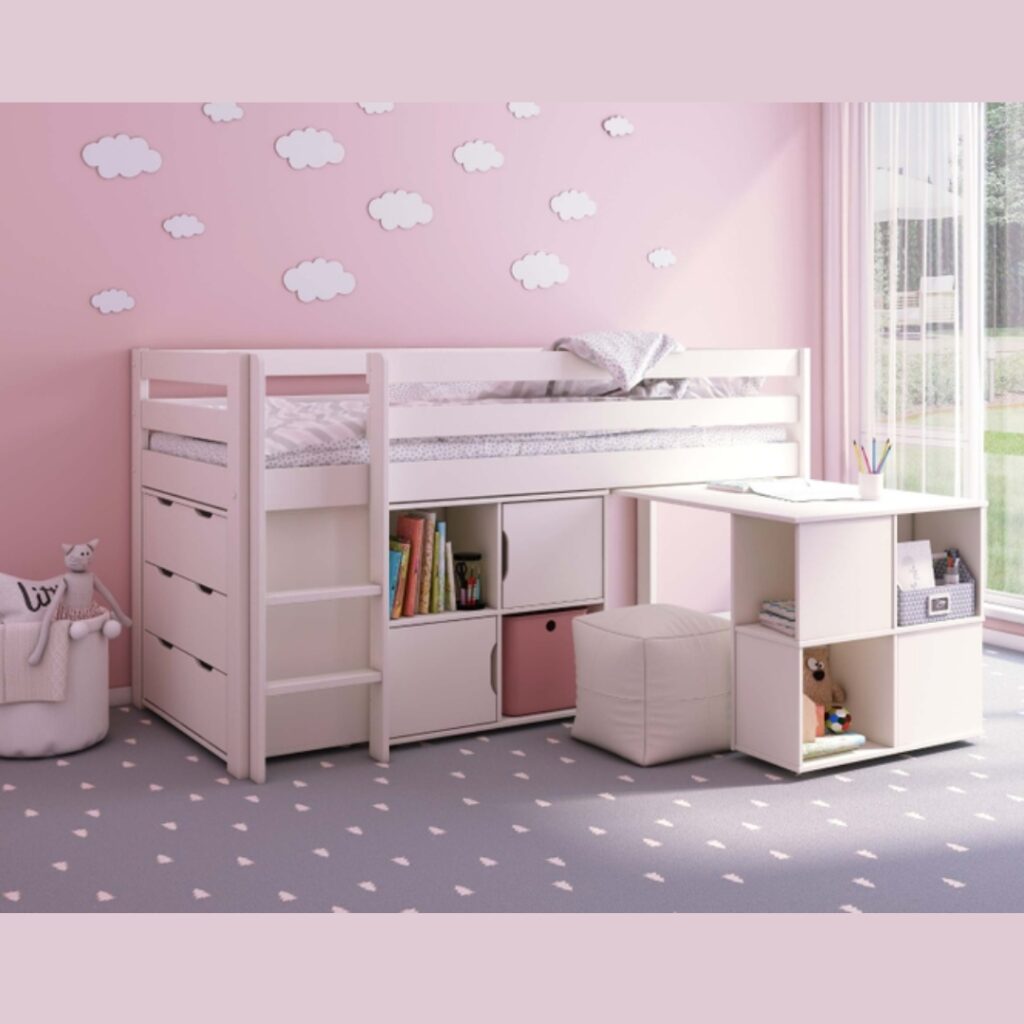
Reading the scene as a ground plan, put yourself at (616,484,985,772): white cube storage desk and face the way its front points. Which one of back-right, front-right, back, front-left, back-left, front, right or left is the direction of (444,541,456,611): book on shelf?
back-right

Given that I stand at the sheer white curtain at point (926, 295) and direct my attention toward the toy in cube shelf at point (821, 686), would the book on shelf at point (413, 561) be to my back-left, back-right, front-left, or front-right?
front-right

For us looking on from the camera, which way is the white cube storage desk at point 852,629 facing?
facing the viewer and to the right of the viewer

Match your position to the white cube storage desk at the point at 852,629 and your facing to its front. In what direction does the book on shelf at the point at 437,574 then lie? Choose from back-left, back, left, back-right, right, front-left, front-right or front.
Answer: back-right

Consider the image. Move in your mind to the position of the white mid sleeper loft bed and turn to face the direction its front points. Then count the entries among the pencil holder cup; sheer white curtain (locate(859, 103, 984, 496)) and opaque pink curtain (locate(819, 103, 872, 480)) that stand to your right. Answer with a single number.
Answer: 0

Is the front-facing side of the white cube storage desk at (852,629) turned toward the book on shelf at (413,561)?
no

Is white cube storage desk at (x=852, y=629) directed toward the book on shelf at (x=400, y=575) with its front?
no

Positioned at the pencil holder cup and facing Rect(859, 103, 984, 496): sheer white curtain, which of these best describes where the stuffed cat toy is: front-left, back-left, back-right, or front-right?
back-left

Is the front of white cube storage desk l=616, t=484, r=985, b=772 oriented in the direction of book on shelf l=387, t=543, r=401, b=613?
no

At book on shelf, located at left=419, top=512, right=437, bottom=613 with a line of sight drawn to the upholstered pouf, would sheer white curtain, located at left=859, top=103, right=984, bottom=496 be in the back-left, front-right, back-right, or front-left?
front-left
